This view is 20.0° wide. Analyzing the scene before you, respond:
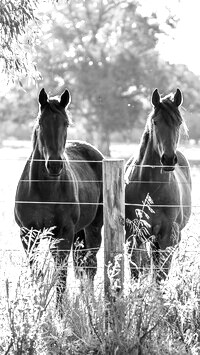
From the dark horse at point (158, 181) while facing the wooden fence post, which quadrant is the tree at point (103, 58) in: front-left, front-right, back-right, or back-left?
back-right

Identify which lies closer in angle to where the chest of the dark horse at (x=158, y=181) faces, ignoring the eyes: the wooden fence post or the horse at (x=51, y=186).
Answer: the wooden fence post

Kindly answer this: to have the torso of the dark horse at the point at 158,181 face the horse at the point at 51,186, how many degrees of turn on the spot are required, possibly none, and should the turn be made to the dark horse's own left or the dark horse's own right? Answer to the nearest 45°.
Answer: approximately 90° to the dark horse's own right

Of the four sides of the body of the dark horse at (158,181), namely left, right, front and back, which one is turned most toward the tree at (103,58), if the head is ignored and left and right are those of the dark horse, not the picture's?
back

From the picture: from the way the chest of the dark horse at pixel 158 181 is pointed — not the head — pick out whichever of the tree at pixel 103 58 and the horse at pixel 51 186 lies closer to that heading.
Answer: the horse

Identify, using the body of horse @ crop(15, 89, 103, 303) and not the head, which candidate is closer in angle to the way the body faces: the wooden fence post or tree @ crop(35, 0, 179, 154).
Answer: the wooden fence post

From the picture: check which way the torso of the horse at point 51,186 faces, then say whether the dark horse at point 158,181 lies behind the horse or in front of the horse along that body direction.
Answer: behind

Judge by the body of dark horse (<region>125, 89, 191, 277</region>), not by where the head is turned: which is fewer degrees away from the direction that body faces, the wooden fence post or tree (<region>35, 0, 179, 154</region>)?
the wooden fence post

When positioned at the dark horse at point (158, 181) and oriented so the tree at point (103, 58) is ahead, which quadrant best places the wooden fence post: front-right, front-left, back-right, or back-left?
back-left

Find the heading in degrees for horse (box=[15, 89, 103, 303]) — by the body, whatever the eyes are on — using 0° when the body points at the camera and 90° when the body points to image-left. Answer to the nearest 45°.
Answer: approximately 45°

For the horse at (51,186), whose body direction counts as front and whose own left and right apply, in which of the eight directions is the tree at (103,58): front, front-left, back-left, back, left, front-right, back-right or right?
back-right

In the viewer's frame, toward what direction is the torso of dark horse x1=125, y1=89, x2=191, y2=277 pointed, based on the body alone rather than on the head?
toward the camera

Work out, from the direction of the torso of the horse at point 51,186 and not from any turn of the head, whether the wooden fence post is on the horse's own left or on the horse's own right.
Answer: on the horse's own left
